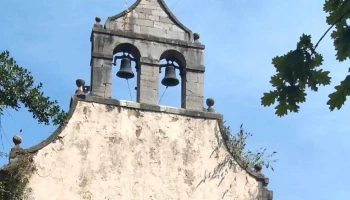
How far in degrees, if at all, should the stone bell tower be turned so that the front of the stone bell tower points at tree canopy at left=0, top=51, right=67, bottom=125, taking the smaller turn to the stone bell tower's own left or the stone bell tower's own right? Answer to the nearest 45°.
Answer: approximately 45° to the stone bell tower's own right

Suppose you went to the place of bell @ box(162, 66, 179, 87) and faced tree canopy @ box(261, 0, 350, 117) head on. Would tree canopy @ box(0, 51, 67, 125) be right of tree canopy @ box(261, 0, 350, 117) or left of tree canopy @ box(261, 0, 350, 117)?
right

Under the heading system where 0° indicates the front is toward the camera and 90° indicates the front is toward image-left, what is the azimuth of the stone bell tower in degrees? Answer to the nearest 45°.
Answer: approximately 0°

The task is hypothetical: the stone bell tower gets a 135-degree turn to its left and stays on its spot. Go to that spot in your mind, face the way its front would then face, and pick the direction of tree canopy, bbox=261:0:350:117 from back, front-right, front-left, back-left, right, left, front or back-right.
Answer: back-right
